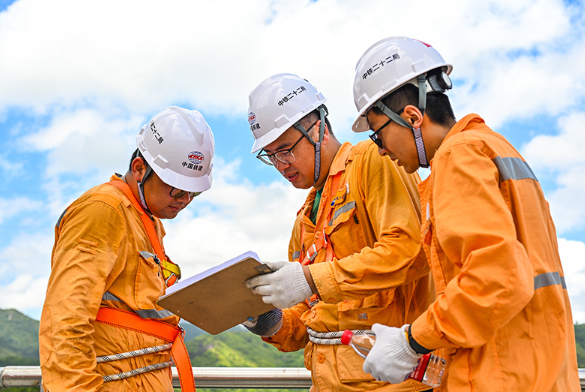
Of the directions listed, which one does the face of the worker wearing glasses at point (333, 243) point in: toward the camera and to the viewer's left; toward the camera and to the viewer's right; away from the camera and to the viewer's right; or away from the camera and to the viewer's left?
toward the camera and to the viewer's left

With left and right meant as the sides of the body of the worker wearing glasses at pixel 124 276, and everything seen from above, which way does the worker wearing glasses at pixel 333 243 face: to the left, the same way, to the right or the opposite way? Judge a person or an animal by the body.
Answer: to the right

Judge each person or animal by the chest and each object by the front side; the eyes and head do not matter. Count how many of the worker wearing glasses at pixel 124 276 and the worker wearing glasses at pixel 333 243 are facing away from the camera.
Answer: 0

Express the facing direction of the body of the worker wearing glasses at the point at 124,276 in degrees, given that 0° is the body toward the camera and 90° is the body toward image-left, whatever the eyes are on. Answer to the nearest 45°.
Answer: approximately 315°

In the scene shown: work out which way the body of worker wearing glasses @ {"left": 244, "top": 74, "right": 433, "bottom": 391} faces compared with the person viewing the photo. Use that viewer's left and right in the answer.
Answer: facing the viewer and to the left of the viewer

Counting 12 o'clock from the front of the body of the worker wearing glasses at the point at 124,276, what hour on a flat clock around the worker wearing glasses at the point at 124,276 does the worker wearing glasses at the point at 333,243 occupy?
the worker wearing glasses at the point at 333,243 is roughly at 11 o'clock from the worker wearing glasses at the point at 124,276.
